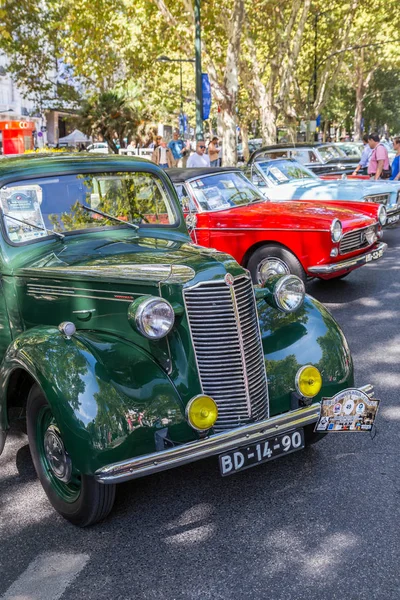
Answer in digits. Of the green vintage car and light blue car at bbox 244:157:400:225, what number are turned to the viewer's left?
0

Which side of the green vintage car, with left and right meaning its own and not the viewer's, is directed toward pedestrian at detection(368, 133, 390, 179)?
left

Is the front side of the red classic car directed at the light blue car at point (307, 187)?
no

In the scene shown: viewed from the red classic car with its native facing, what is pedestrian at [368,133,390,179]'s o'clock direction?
The pedestrian is roughly at 8 o'clock from the red classic car.

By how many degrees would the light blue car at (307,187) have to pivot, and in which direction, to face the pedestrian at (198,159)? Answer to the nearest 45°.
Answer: approximately 180°

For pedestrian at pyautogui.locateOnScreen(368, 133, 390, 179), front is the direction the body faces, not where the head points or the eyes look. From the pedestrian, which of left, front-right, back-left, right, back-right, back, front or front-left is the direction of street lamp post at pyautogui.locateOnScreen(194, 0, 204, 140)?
front-right

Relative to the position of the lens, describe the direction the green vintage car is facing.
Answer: facing the viewer and to the right of the viewer

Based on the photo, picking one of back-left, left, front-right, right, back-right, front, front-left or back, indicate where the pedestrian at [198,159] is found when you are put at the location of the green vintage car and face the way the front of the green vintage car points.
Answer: back-left

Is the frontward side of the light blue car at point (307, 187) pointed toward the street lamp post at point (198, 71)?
no

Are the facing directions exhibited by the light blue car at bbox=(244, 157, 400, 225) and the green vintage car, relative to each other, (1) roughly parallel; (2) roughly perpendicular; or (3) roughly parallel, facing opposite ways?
roughly parallel

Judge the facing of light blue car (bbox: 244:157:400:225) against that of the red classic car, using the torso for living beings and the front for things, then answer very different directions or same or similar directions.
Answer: same or similar directions

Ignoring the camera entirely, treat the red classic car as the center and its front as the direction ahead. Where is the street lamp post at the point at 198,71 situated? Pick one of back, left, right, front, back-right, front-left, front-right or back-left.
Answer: back-left
